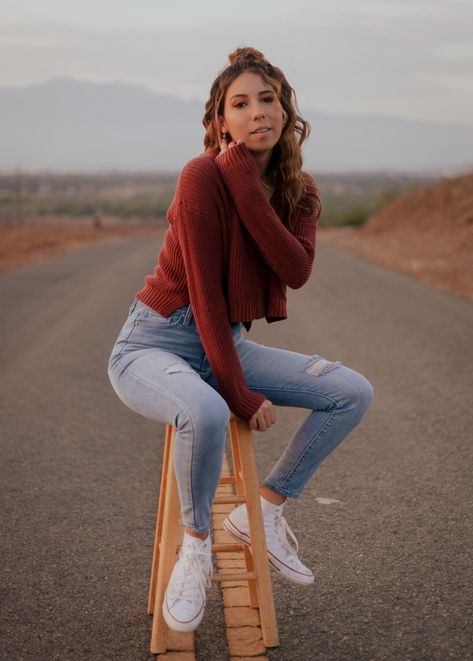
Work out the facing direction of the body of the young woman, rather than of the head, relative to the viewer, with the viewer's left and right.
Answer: facing the viewer and to the right of the viewer
